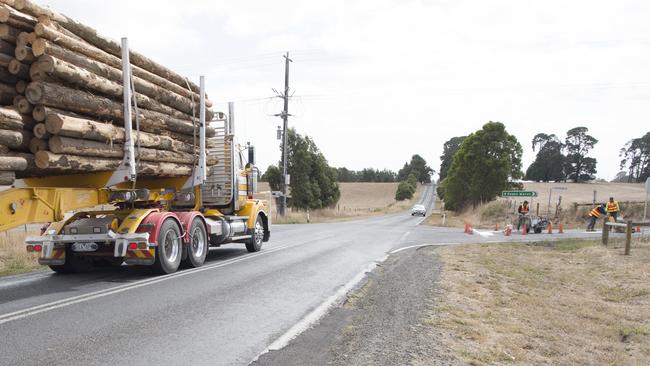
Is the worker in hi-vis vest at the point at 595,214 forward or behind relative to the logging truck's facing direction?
forward

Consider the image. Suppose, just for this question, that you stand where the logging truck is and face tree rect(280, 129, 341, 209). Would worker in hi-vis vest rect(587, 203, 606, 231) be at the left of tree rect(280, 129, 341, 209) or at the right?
right

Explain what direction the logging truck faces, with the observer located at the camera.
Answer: facing away from the viewer and to the right of the viewer

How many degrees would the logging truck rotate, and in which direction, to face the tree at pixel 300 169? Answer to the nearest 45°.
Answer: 0° — it already faces it
